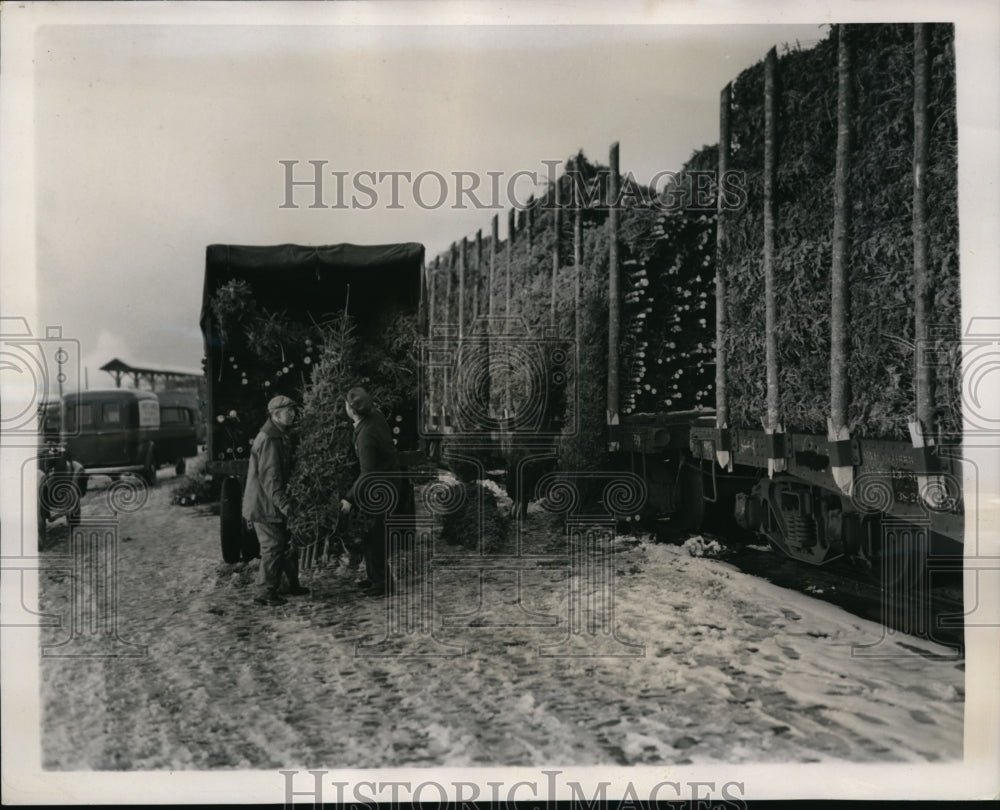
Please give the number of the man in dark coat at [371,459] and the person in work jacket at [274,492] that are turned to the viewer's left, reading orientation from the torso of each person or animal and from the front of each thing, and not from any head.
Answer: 1

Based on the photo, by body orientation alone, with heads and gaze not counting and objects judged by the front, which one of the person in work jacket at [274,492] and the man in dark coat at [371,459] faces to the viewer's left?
the man in dark coat at [371,459]

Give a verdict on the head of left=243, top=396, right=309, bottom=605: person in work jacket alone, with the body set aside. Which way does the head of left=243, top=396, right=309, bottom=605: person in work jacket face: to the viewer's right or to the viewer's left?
to the viewer's right

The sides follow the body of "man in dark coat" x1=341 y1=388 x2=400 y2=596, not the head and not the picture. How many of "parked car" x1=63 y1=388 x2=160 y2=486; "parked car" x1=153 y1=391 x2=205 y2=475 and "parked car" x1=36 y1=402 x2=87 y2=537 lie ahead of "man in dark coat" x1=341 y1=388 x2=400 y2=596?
3

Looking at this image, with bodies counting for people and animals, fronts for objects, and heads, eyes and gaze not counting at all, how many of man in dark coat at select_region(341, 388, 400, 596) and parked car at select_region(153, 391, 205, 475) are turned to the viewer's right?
0

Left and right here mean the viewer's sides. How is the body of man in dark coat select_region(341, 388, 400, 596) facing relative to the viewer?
facing to the left of the viewer

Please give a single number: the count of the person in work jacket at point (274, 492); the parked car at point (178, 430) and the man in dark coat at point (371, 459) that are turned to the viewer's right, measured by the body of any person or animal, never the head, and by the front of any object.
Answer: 1

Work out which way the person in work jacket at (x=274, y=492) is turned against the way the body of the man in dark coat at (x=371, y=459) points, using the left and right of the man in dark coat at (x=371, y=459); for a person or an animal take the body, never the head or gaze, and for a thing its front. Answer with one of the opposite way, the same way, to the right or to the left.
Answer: the opposite way

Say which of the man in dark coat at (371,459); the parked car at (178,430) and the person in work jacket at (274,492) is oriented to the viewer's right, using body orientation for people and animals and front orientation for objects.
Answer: the person in work jacket at (274,492)

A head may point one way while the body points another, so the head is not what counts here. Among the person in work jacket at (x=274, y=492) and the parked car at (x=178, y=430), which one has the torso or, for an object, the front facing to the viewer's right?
the person in work jacket

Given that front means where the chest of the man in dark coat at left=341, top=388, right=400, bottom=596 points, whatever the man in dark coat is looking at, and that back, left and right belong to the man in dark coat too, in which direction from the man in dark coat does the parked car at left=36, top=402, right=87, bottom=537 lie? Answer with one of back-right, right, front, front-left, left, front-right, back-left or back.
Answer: front

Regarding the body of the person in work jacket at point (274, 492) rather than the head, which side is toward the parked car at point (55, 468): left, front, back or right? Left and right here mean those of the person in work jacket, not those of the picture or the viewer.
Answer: back

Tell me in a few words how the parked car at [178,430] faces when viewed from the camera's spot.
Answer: facing away from the viewer and to the left of the viewer

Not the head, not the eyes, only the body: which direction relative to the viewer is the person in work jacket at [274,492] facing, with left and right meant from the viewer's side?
facing to the right of the viewer
